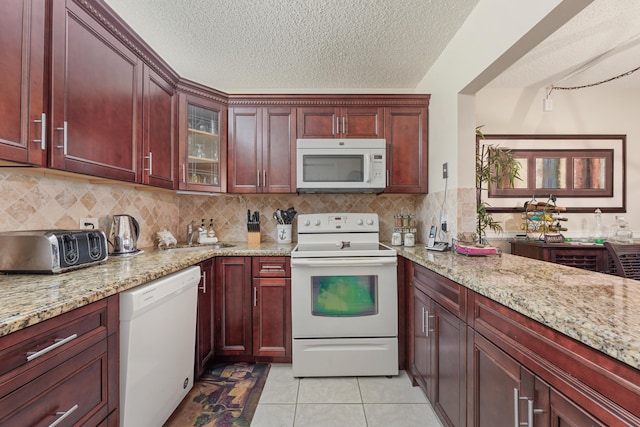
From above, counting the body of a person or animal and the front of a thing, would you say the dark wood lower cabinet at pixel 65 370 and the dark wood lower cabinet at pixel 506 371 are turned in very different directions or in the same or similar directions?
very different directions

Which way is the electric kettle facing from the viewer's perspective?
to the viewer's left

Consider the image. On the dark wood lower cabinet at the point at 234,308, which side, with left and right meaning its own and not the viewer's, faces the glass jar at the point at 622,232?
left

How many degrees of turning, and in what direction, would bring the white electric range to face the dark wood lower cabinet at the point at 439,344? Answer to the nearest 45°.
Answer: approximately 45° to its left

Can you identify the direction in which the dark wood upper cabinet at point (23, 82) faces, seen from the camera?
facing the viewer and to the right of the viewer

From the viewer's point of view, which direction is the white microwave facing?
toward the camera

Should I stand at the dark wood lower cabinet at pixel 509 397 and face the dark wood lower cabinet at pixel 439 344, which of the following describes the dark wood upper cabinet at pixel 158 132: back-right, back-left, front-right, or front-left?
front-left

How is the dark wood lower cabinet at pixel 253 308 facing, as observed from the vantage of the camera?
facing the viewer

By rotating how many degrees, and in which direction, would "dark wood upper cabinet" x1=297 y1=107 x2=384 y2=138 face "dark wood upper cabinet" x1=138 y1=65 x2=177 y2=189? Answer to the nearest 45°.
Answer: approximately 45° to its right

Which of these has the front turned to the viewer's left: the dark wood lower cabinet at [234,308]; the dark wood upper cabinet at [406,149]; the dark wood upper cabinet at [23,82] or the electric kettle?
the electric kettle

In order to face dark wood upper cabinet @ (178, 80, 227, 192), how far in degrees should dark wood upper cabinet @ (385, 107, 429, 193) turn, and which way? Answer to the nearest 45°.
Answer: approximately 90° to its right

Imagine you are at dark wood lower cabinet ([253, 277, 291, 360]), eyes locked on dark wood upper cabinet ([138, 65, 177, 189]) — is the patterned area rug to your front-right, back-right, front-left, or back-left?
front-left

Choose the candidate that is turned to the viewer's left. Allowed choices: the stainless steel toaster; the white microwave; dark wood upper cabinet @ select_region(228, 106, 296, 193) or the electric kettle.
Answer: the electric kettle

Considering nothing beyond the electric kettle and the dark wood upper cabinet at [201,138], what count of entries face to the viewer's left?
1

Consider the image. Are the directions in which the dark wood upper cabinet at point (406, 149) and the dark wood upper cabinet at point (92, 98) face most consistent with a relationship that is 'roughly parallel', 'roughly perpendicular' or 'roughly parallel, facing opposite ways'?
roughly perpendicular

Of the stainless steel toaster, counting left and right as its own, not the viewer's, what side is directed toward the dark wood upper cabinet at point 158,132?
left

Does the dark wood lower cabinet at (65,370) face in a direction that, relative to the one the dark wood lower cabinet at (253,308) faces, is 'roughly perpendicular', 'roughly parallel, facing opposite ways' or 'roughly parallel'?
roughly perpendicular

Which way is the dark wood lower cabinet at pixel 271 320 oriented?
toward the camera
